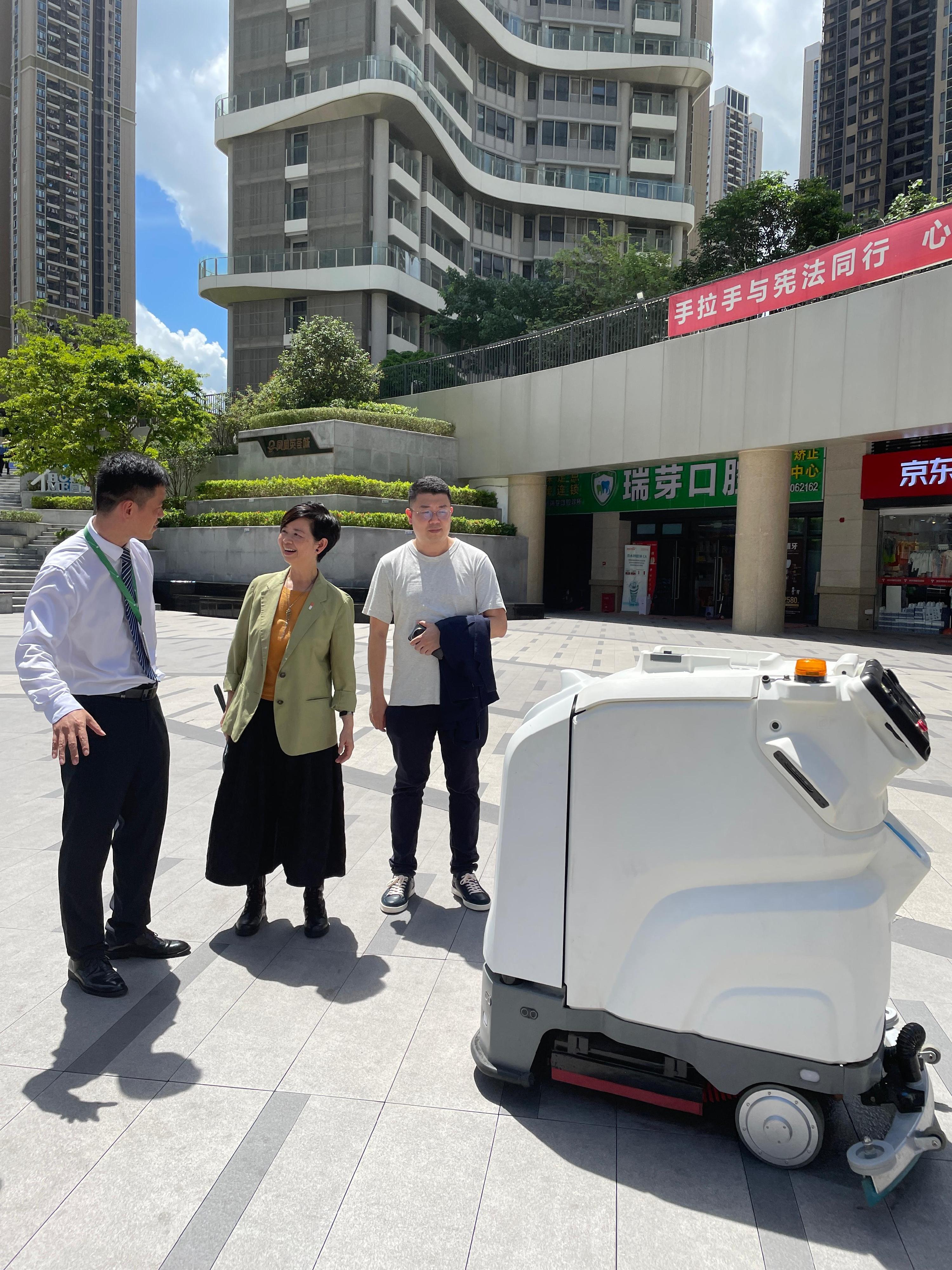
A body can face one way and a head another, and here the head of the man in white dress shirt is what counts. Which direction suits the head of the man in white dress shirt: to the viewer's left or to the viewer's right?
to the viewer's right

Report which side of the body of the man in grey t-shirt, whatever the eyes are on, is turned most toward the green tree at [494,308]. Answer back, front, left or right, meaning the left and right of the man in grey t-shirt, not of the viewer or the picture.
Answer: back

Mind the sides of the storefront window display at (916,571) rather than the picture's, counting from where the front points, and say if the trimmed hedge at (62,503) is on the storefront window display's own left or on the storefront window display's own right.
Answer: on the storefront window display's own right

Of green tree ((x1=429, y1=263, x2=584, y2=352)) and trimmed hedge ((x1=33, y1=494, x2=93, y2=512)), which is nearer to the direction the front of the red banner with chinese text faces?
the trimmed hedge

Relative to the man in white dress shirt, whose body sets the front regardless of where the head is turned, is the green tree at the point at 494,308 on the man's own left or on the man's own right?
on the man's own left

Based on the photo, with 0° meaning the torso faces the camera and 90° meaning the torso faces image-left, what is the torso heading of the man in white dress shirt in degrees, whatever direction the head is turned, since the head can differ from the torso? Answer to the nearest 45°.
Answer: approximately 315°

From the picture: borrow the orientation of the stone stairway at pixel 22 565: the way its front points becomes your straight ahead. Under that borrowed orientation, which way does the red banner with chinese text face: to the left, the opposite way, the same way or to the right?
to the right

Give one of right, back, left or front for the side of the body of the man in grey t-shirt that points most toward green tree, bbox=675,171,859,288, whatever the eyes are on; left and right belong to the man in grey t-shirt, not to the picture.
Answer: back

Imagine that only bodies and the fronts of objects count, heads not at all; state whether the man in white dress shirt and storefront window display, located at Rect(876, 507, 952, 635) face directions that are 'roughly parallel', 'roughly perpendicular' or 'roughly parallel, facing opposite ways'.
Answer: roughly perpendicular
